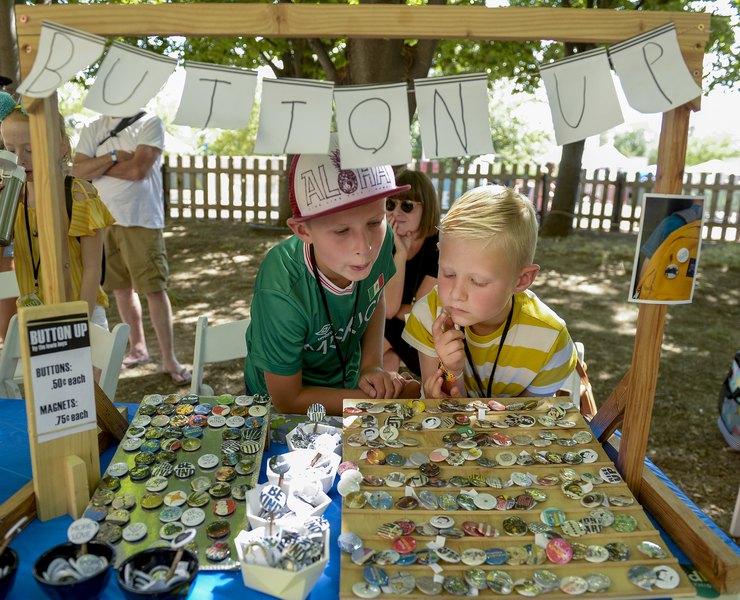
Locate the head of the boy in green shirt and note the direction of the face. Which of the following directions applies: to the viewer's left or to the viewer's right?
to the viewer's right

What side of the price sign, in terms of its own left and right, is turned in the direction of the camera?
front

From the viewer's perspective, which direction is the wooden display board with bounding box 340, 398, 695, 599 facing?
toward the camera

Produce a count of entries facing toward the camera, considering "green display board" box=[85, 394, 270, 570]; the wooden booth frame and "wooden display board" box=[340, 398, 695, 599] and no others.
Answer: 3

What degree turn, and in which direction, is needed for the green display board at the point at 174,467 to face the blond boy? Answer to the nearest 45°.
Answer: approximately 90° to its left

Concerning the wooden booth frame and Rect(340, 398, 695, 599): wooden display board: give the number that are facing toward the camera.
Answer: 2

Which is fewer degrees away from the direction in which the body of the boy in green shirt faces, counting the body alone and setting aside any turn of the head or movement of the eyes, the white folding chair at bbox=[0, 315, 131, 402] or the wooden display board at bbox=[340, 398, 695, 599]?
the wooden display board

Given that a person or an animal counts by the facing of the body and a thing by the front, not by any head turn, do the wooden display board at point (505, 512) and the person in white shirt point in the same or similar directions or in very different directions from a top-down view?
same or similar directions

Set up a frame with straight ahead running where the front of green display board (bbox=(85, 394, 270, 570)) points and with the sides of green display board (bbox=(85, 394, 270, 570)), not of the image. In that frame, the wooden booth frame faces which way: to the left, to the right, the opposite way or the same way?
the same way

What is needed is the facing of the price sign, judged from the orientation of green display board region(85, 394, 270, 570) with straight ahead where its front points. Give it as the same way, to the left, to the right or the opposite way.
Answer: the same way

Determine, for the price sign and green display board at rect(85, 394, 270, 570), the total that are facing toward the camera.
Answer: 2

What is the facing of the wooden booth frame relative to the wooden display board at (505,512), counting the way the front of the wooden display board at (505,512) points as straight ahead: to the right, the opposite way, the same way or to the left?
the same way

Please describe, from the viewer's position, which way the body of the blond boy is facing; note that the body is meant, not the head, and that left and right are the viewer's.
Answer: facing the viewer and to the left of the viewer
